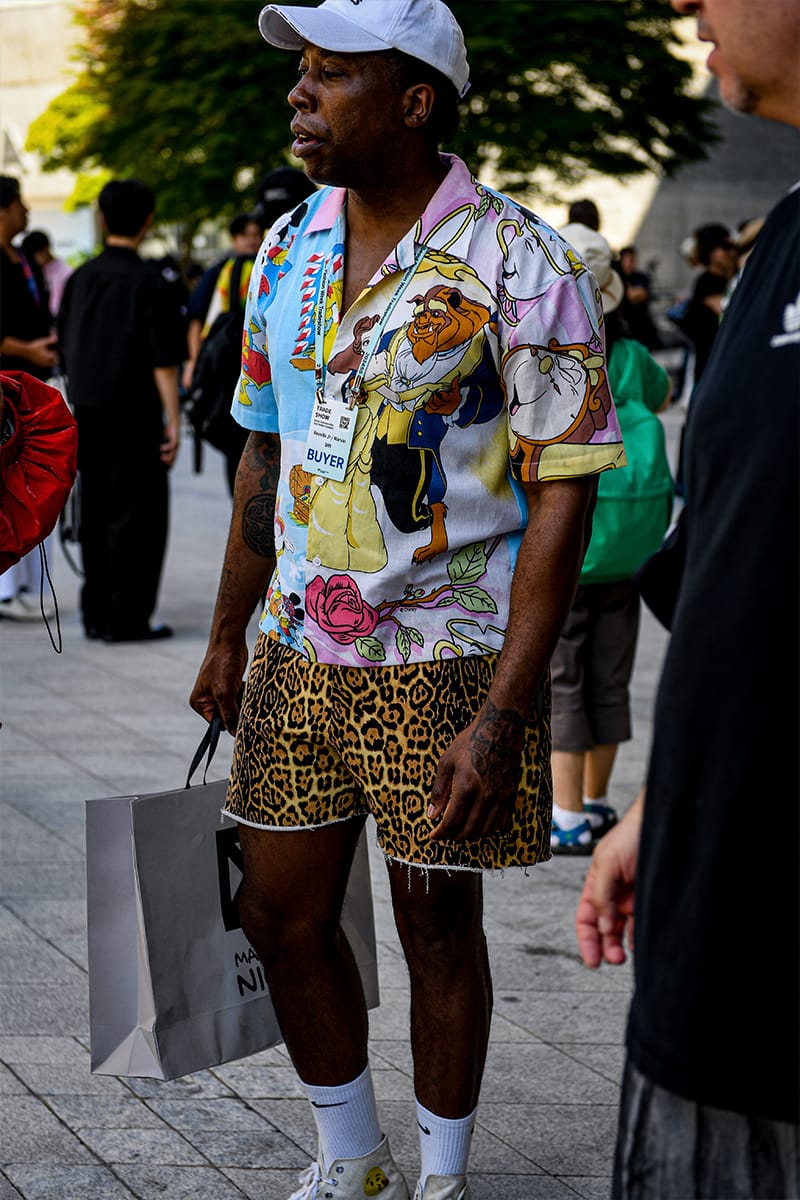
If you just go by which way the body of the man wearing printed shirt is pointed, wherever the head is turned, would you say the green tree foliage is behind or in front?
behind

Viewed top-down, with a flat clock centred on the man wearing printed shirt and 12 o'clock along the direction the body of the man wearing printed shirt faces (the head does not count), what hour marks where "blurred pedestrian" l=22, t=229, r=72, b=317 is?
The blurred pedestrian is roughly at 4 o'clock from the man wearing printed shirt.

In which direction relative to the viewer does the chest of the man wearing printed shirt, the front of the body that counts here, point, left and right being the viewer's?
facing the viewer and to the left of the viewer

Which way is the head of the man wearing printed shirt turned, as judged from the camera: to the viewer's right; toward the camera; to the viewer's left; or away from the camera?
to the viewer's left

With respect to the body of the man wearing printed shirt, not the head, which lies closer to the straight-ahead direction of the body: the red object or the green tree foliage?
the red object

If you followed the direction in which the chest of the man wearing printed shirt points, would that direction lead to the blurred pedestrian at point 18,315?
no

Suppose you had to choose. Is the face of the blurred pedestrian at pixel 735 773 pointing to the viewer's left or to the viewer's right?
to the viewer's left

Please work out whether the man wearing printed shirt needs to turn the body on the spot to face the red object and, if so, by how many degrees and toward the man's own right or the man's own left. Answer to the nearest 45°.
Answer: approximately 45° to the man's own right

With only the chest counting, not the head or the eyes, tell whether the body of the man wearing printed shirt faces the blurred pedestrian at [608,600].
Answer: no

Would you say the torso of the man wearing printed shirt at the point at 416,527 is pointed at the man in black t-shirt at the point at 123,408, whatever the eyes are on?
no

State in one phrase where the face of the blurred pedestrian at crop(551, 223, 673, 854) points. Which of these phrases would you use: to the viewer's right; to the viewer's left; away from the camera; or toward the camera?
away from the camera
